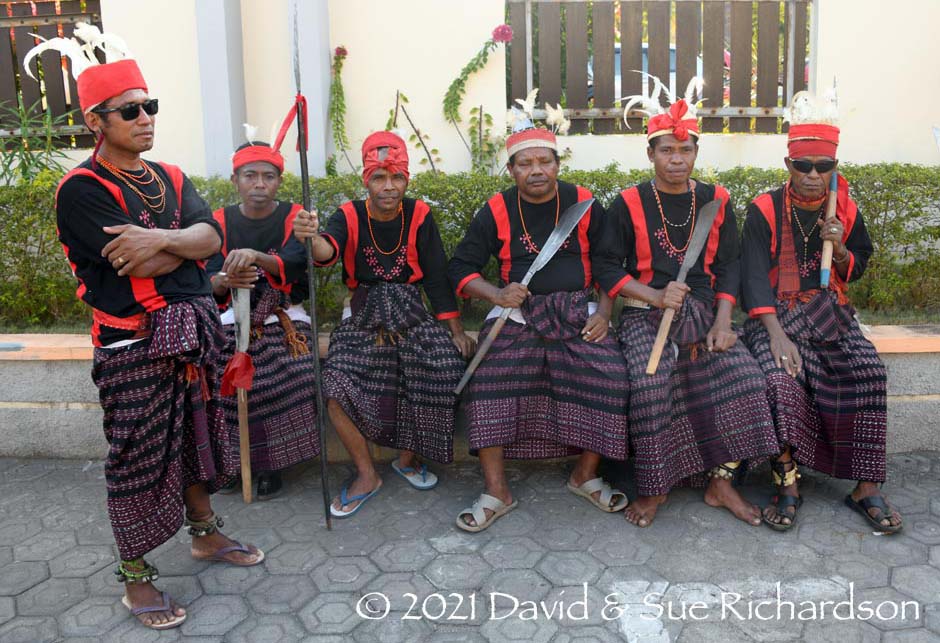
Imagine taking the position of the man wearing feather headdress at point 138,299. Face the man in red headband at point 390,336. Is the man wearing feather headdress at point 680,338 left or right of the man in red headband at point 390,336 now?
right

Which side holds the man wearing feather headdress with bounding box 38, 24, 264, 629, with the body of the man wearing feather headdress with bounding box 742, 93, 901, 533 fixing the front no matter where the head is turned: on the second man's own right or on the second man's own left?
on the second man's own right

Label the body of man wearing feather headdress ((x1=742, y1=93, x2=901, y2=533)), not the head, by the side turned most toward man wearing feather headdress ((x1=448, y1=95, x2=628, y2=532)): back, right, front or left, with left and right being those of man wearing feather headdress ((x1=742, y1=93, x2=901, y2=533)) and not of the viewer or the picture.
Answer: right

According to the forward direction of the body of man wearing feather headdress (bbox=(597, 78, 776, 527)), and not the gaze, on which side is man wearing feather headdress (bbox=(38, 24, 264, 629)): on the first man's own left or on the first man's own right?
on the first man's own right

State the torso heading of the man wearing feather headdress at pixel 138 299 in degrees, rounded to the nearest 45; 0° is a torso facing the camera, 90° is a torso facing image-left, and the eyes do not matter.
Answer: approximately 315°
